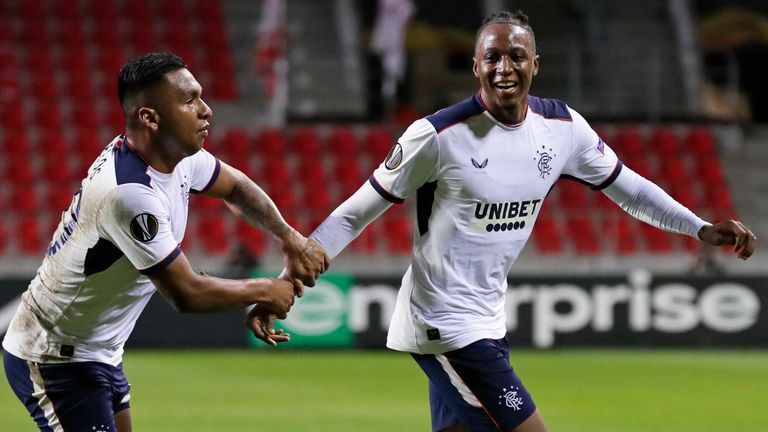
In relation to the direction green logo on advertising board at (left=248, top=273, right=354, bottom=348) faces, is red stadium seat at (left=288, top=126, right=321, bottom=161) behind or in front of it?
behind

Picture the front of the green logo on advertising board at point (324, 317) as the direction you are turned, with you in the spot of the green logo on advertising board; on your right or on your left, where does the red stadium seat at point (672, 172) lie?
on your left

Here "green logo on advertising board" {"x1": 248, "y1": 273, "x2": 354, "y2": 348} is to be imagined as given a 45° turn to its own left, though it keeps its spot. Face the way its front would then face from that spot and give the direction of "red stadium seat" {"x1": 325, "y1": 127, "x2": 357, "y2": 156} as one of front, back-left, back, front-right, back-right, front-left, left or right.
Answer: back-left

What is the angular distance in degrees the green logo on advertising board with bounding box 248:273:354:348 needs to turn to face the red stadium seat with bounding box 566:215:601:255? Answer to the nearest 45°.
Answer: approximately 135° to its left

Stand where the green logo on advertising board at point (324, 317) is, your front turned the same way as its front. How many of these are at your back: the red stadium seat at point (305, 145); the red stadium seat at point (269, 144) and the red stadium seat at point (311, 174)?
3

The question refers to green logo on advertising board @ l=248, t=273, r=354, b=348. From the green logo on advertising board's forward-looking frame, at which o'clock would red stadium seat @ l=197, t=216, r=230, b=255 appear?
The red stadium seat is roughly at 5 o'clock from the green logo on advertising board.

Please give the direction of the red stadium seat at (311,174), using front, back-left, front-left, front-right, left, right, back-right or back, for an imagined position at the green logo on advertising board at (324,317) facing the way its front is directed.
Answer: back

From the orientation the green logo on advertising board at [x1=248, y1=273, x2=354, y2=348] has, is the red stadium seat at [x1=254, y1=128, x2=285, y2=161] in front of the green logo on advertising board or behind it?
behind

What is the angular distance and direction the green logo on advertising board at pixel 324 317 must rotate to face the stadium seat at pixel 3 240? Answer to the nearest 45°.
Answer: approximately 135° to its right

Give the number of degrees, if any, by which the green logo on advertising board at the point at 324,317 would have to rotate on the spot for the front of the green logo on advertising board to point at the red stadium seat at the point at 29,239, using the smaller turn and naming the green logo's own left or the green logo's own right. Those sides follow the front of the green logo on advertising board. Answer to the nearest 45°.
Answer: approximately 135° to the green logo's own right

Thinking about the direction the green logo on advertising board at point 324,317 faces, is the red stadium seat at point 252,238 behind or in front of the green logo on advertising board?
behind

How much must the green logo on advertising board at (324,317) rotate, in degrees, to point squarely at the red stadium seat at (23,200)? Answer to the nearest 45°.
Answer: approximately 135° to its right

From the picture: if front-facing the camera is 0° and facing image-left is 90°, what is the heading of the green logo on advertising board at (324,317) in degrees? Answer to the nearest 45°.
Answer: approximately 0°
